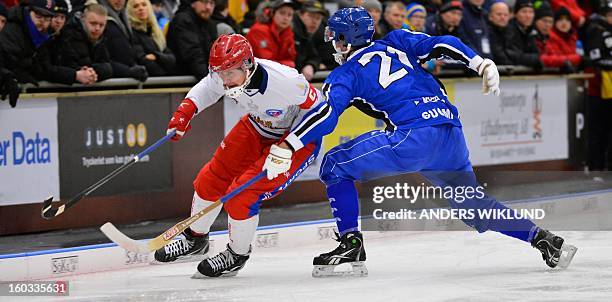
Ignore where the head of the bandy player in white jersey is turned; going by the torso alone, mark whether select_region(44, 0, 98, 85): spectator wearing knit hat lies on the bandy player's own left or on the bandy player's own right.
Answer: on the bandy player's own right

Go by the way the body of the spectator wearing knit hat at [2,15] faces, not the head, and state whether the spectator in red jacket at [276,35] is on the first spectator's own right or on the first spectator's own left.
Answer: on the first spectator's own left

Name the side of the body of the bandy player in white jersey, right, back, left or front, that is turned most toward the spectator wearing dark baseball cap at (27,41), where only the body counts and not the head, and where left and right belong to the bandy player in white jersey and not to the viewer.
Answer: right

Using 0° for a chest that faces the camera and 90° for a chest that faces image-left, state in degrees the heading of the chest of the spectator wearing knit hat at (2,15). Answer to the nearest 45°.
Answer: approximately 0°

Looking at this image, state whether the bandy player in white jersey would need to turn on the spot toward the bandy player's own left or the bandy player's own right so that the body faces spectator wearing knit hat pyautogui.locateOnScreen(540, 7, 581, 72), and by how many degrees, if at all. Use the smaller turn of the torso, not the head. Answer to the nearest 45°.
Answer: approximately 180°

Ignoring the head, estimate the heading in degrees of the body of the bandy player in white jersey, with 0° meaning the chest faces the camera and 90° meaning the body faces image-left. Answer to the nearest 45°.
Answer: approximately 45°

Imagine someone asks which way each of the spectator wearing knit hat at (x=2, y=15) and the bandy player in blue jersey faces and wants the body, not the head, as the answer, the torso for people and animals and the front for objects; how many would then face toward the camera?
1
